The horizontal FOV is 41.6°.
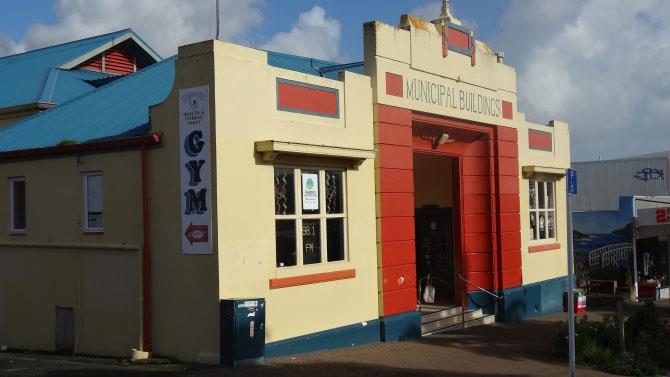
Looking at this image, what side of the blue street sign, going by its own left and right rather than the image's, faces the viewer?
front

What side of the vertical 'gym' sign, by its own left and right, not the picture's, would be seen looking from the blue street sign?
left

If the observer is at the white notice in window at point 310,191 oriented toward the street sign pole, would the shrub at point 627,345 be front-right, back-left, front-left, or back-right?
front-left

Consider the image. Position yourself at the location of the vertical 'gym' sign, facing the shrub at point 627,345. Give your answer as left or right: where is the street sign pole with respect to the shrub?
right

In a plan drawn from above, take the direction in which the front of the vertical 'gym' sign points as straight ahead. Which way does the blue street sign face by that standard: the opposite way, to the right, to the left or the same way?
the same way

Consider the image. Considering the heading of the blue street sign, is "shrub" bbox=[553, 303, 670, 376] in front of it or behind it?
behind

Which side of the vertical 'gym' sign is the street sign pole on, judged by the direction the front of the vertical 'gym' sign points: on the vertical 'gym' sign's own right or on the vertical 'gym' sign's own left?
on the vertical 'gym' sign's own left

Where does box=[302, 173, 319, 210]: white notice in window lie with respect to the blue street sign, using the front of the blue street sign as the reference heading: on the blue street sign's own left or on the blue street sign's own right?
on the blue street sign's own right

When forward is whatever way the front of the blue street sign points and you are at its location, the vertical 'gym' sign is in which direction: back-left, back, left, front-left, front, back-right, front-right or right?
right

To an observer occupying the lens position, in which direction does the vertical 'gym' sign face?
facing the viewer and to the left of the viewer

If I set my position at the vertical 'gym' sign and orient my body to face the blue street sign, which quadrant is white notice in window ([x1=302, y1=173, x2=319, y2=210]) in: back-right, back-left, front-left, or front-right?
front-left

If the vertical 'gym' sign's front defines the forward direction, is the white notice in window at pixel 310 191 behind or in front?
behind

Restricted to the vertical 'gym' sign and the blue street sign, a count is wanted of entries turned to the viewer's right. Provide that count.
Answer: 0
